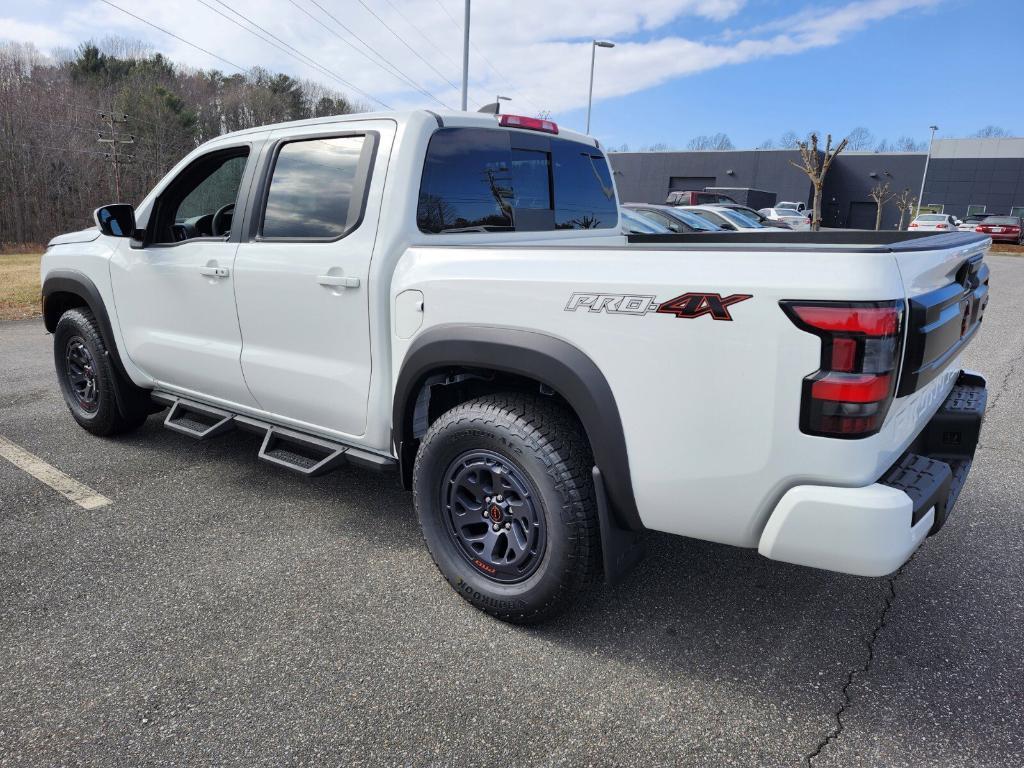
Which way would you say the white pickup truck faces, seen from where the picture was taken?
facing away from the viewer and to the left of the viewer

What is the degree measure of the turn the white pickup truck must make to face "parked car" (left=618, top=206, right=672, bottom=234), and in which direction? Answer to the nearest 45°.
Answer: approximately 45° to its right

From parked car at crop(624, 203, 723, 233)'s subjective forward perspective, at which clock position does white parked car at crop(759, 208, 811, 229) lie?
The white parked car is roughly at 8 o'clock from the parked car.

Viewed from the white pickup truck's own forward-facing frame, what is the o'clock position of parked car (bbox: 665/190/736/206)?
The parked car is roughly at 2 o'clock from the white pickup truck.

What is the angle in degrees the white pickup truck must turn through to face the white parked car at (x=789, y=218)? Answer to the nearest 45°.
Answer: approximately 45° to its right

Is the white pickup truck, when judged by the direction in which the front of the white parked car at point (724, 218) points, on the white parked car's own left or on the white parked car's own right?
on the white parked car's own right

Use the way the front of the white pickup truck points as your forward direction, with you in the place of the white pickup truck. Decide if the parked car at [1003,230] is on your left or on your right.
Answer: on your right

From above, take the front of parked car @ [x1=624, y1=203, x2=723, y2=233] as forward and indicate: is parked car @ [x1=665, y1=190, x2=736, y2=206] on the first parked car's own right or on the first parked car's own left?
on the first parked car's own left
